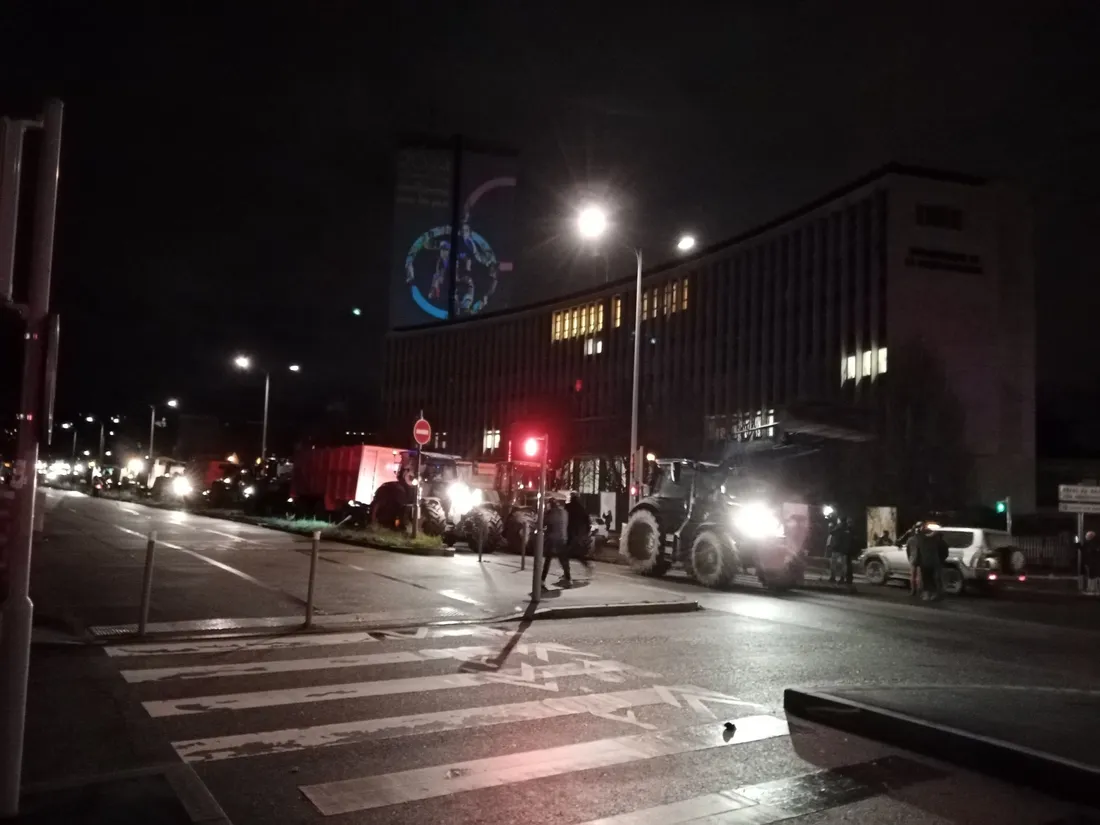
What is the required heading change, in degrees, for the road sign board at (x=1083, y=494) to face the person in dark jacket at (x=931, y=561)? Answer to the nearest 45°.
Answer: approximately 45° to its right

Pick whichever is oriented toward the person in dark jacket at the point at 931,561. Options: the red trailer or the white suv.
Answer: the red trailer

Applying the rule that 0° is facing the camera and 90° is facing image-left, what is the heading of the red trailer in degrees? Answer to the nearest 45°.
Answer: approximately 315°

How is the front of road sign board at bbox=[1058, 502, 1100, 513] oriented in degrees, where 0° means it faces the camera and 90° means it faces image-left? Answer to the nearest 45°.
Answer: approximately 0°

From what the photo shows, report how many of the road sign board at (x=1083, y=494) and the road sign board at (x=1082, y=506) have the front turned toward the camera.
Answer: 2

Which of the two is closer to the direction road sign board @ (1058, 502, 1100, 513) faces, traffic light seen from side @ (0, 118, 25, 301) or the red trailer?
the traffic light seen from side

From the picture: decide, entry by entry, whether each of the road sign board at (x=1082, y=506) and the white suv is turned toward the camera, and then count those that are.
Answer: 1

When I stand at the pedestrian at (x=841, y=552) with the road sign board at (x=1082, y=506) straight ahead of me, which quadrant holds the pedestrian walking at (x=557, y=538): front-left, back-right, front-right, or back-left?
back-right

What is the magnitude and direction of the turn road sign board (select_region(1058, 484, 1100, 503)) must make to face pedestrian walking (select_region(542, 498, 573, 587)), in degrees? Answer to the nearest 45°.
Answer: approximately 45° to its right

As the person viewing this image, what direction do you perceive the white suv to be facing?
facing away from the viewer and to the left of the viewer
